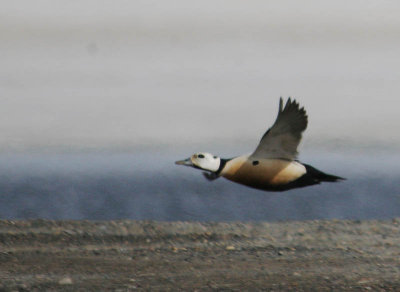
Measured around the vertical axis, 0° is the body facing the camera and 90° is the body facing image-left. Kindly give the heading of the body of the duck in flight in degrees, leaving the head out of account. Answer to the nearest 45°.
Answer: approximately 90°
